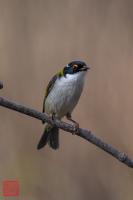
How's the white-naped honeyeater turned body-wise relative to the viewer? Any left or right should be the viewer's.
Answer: facing the viewer and to the right of the viewer
